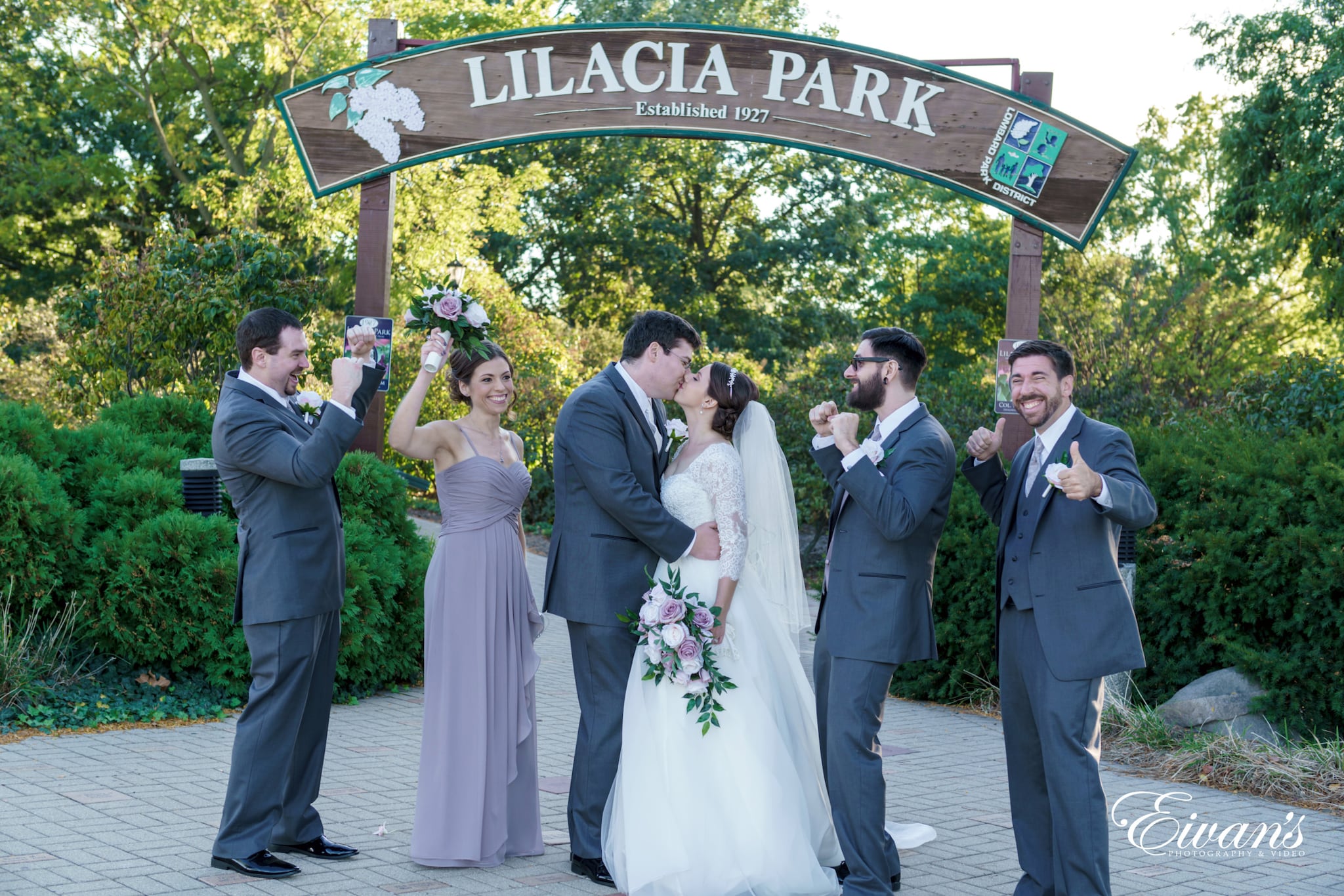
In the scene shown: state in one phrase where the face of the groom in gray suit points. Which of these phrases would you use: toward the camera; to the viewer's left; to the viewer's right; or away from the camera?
to the viewer's right

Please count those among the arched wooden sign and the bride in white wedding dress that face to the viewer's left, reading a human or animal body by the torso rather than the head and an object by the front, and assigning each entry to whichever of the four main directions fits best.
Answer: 1

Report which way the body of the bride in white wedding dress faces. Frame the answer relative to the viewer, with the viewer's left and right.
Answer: facing to the left of the viewer

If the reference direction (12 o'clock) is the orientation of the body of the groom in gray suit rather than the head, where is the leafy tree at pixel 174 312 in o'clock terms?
The leafy tree is roughly at 8 o'clock from the groom in gray suit.

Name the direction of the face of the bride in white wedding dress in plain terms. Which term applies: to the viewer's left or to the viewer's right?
to the viewer's left

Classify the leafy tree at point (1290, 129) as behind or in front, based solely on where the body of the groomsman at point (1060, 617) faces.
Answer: behind

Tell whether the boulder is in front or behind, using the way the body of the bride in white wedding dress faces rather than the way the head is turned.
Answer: behind

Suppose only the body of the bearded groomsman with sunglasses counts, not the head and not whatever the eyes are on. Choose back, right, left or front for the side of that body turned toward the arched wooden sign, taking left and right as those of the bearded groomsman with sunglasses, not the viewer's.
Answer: right

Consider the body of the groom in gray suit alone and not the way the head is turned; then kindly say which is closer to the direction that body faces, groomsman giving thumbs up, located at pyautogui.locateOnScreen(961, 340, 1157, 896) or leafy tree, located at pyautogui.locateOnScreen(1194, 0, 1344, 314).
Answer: the groomsman giving thumbs up

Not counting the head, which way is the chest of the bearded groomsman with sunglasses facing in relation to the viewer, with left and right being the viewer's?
facing to the left of the viewer

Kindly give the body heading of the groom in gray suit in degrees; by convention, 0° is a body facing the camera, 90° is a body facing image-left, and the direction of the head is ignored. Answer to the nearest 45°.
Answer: approximately 270°

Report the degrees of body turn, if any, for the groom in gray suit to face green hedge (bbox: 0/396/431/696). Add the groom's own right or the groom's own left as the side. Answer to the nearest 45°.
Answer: approximately 135° to the groom's own left

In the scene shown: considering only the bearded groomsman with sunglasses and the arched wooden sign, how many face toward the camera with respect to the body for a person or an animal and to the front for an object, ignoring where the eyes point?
1

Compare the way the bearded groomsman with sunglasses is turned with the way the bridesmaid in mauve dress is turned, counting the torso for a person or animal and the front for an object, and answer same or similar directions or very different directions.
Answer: very different directions
